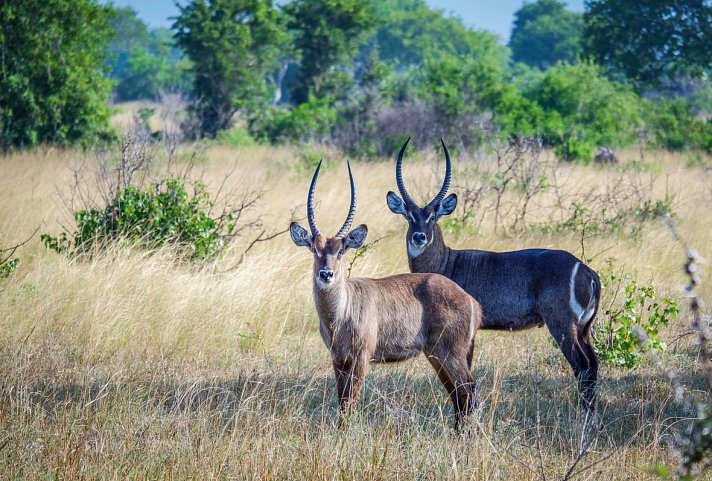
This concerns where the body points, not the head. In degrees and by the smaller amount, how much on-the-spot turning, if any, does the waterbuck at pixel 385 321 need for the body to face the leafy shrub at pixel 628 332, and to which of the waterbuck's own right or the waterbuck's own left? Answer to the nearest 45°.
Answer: approximately 135° to the waterbuck's own right

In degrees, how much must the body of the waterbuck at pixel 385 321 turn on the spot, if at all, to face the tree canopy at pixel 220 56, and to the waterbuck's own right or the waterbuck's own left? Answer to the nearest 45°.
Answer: approximately 90° to the waterbuck's own right

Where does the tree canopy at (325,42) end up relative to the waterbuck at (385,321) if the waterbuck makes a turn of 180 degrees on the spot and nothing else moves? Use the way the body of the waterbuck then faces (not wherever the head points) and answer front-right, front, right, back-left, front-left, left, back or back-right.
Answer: left

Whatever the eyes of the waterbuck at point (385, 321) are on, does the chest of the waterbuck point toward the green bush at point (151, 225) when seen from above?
no

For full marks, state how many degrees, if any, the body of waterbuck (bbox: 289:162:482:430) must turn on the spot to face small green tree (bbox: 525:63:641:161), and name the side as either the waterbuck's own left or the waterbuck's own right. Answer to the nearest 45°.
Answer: approximately 90° to the waterbuck's own right

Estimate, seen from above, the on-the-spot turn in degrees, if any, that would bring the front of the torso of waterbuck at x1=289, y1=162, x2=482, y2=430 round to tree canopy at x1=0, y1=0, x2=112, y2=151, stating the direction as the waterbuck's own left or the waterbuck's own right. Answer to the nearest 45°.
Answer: approximately 45° to the waterbuck's own right

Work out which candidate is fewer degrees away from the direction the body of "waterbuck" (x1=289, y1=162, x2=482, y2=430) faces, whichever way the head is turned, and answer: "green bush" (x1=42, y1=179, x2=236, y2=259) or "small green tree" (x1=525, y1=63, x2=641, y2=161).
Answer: the green bush

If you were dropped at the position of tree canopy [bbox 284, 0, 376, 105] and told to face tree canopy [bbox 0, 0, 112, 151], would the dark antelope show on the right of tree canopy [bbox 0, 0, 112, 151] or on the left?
left

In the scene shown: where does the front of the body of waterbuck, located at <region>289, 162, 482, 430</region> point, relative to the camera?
to the viewer's left

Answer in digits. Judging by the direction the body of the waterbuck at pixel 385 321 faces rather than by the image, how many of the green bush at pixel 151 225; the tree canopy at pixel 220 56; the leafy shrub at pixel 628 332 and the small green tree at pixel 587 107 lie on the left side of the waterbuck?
0

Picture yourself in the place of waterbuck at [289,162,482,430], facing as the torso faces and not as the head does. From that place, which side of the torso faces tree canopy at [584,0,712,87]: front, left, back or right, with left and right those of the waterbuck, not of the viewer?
right

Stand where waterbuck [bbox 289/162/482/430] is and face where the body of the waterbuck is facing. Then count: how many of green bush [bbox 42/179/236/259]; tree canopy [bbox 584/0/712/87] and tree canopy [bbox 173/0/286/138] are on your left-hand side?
0
